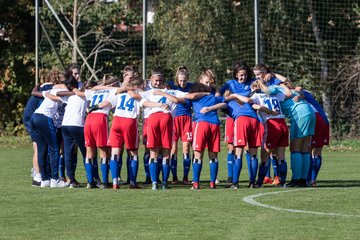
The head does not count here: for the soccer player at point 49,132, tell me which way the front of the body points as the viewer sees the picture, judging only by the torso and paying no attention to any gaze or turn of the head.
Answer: to the viewer's right

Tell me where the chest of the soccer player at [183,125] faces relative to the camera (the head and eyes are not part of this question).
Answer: toward the camera
